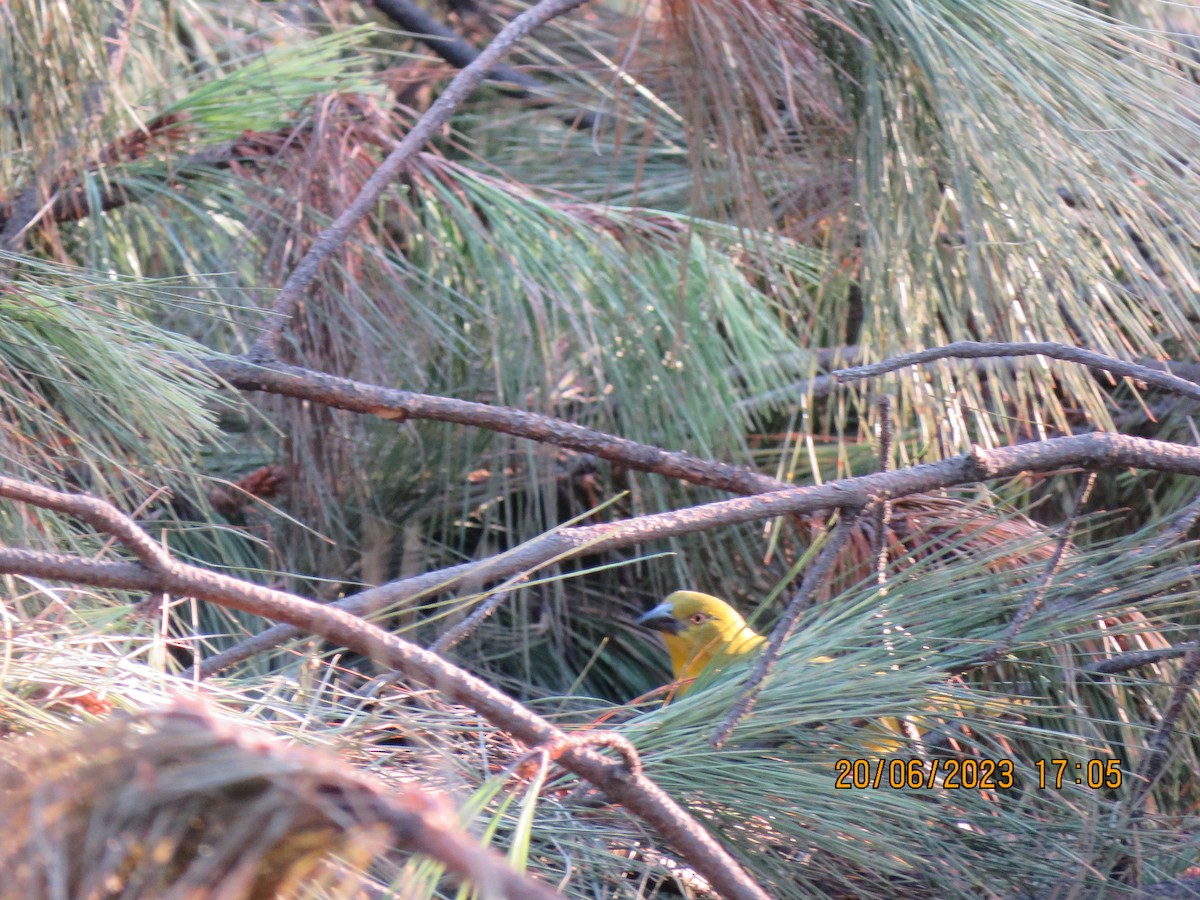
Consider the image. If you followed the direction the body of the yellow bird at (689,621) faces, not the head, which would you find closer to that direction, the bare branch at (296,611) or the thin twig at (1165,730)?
the bare branch

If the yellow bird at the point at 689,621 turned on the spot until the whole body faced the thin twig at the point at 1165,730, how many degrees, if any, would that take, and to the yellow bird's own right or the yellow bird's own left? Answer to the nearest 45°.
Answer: approximately 135° to the yellow bird's own left

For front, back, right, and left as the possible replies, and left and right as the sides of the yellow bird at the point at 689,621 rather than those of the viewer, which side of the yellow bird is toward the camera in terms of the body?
left
